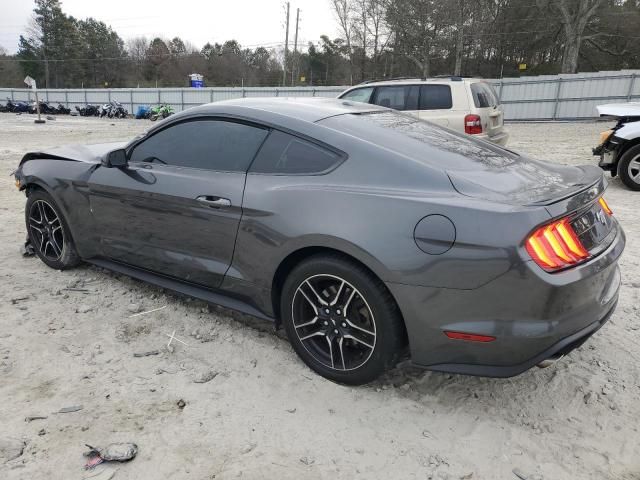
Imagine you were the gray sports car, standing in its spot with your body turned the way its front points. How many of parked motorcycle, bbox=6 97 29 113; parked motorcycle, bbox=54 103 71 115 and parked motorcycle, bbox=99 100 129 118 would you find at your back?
0

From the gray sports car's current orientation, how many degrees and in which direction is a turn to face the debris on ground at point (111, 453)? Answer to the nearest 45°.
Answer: approximately 90° to its left

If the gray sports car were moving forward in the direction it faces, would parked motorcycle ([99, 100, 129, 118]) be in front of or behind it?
in front

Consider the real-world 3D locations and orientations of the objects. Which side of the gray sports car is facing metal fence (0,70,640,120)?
right

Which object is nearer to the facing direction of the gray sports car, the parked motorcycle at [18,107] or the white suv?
the parked motorcycle

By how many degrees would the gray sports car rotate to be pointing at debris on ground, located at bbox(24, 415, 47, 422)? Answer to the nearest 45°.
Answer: approximately 45° to its left

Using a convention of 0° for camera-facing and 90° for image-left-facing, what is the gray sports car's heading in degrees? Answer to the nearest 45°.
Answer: approximately 135°

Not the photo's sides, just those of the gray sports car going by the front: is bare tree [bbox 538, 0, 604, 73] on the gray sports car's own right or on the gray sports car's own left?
on the gray sports car's own right

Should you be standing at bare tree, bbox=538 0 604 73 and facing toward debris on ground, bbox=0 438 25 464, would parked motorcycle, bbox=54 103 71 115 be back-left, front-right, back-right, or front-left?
front-right

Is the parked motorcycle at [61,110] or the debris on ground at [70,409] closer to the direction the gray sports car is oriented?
the parked motorcycle

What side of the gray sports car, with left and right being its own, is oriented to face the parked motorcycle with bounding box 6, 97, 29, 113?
front

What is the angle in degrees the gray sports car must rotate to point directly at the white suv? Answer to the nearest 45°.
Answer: approximately 45° to its right

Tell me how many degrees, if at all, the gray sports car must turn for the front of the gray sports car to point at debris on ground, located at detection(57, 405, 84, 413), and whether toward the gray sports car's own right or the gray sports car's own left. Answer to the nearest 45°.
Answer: approximately 45° to the gray sports car's own left

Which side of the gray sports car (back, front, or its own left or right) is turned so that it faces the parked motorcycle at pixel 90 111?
front

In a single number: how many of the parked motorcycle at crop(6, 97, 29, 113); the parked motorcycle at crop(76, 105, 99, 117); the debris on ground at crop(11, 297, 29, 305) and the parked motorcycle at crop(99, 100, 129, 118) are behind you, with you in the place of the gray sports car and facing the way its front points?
0

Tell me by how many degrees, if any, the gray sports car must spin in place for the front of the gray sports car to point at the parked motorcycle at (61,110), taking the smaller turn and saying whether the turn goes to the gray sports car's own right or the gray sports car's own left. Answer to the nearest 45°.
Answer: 0° — it already faces it

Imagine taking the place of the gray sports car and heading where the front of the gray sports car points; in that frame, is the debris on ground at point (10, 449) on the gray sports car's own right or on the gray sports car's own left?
on the gray sports car's own left
